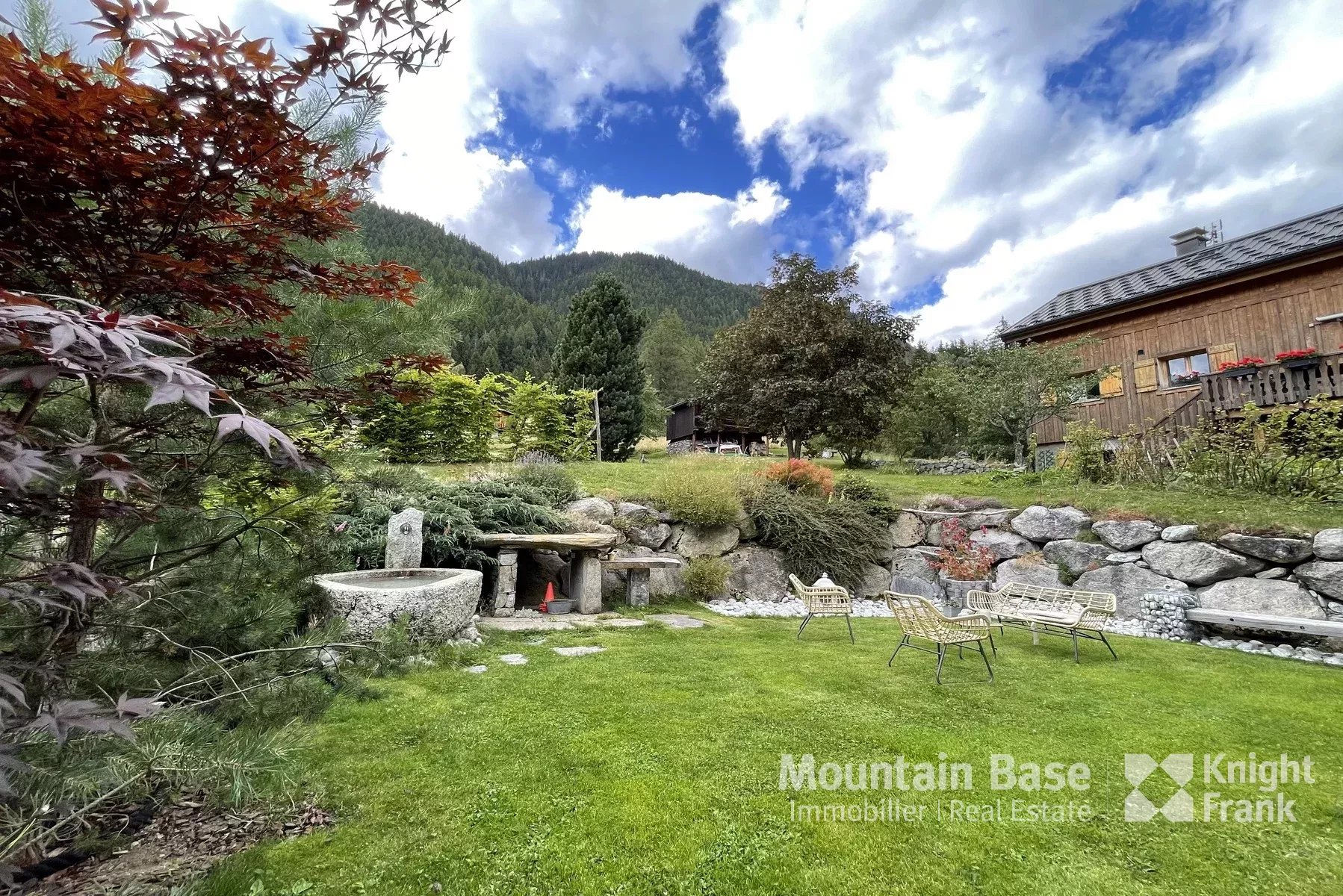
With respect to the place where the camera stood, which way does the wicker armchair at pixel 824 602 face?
facing to the right of the viewer

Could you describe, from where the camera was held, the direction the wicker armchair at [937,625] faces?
facing away from the viewer and to the right of the viewer

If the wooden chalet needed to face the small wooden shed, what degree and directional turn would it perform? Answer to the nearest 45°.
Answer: approximately 45° to its right

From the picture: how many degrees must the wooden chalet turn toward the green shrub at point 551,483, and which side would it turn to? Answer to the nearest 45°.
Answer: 0° — it already faces it

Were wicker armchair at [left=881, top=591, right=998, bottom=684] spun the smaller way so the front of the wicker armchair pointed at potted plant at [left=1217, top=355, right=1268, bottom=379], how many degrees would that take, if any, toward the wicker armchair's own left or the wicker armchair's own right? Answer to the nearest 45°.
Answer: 0° — it already faces it

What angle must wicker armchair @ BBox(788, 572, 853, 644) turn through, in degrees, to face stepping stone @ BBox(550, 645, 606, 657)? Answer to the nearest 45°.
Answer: approximately 135° to its right
